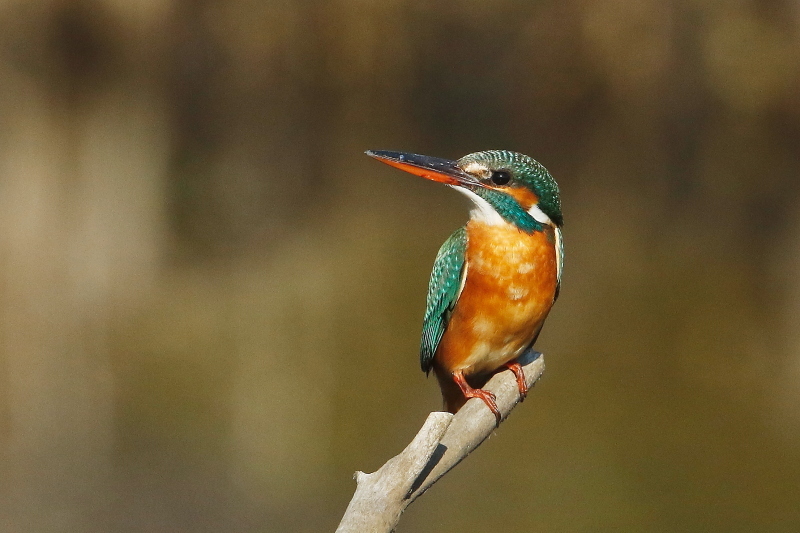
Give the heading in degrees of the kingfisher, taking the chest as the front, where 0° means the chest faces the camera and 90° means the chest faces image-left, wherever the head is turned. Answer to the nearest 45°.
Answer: approximately 315°
